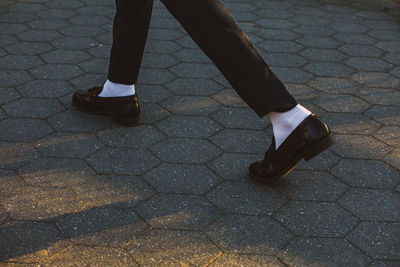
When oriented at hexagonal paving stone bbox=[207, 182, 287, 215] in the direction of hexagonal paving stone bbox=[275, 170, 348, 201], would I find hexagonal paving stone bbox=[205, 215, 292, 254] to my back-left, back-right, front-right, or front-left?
back-right

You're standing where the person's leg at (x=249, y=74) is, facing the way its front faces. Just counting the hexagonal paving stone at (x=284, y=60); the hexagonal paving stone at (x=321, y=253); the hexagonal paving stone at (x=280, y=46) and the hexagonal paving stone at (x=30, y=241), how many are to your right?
2

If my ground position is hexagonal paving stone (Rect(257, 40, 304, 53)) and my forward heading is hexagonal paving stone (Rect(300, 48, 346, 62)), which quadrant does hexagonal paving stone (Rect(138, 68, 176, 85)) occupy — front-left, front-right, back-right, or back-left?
back-right
